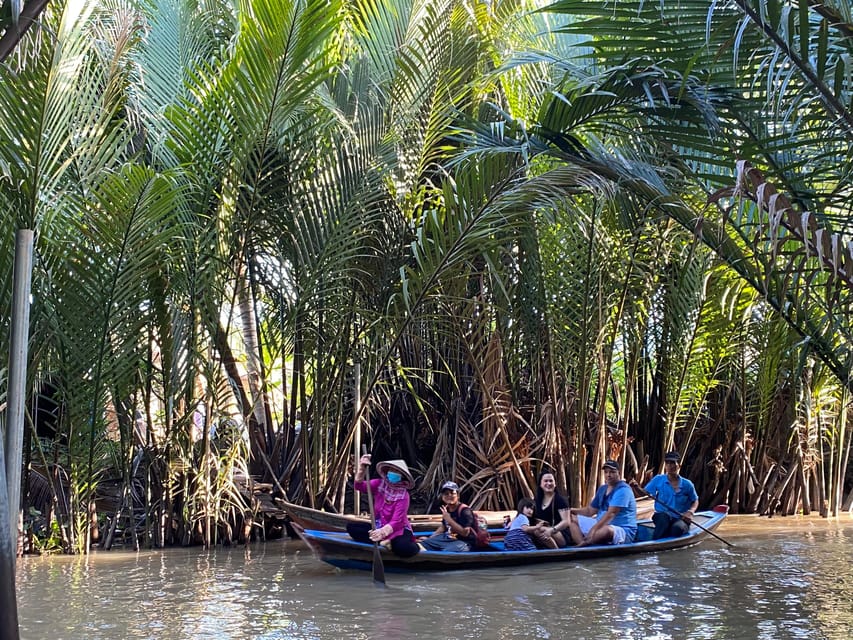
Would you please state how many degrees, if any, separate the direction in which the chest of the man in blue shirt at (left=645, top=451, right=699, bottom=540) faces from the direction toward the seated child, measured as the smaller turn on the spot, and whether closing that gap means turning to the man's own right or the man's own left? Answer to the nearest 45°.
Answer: approximately 45° to the man's own right

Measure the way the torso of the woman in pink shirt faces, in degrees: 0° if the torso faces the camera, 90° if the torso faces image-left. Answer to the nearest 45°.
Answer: approximately 45°

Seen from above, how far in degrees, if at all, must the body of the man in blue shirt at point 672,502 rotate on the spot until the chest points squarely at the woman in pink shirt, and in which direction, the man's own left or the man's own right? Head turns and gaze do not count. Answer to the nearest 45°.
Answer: approximately 45° to the man's own right

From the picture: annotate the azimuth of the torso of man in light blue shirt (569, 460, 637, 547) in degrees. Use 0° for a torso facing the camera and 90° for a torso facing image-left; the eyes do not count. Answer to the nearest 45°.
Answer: approximately 45°

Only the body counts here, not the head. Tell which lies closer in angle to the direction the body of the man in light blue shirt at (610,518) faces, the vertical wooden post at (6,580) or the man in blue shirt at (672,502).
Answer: the vertical wooden post

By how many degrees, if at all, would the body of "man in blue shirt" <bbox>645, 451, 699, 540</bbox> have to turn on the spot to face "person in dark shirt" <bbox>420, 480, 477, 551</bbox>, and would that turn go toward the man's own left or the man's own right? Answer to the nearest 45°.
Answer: approximately 45° to the man's own right
